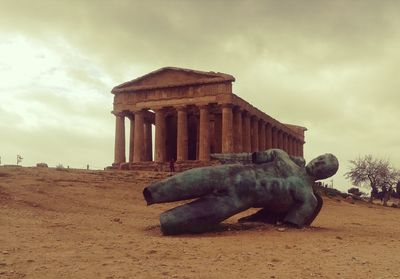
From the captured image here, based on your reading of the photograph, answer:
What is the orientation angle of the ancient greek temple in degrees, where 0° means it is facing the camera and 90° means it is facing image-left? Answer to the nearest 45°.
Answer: approximately 45°
